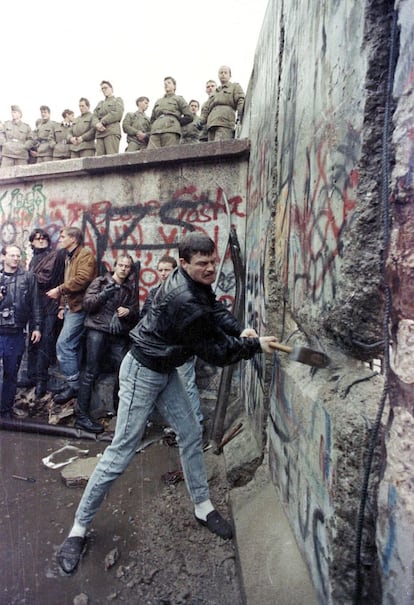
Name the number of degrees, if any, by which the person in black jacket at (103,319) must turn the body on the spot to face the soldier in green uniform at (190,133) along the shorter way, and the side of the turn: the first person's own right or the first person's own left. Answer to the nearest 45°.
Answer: approximately 90° to the first person's own left

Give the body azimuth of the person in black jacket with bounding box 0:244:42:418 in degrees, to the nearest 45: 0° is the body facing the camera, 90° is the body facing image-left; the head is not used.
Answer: approximately 0°

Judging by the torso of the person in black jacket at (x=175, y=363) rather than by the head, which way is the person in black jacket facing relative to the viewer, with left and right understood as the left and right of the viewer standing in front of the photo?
facing the viewer and to the right of the viewer

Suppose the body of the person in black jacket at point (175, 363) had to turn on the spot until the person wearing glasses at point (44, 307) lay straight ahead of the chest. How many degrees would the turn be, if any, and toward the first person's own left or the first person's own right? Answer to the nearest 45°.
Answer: approximately 180°

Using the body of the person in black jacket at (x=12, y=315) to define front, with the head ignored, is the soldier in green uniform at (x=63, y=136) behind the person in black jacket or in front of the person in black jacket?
behind

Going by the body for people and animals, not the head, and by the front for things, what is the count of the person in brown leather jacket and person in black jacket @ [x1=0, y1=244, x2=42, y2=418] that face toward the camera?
1

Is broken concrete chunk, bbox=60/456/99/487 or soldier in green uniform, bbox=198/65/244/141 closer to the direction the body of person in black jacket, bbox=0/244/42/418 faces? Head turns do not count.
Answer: the broken concrete chunk

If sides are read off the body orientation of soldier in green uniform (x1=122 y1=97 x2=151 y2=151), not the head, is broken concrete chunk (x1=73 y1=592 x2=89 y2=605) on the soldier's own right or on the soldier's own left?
on the soldier's own right

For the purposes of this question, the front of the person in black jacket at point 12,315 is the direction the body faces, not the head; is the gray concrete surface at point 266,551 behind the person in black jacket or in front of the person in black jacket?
in front

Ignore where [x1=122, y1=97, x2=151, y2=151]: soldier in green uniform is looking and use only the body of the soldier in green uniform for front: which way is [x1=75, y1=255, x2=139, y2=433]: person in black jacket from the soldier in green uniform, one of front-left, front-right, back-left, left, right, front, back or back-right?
front-right
